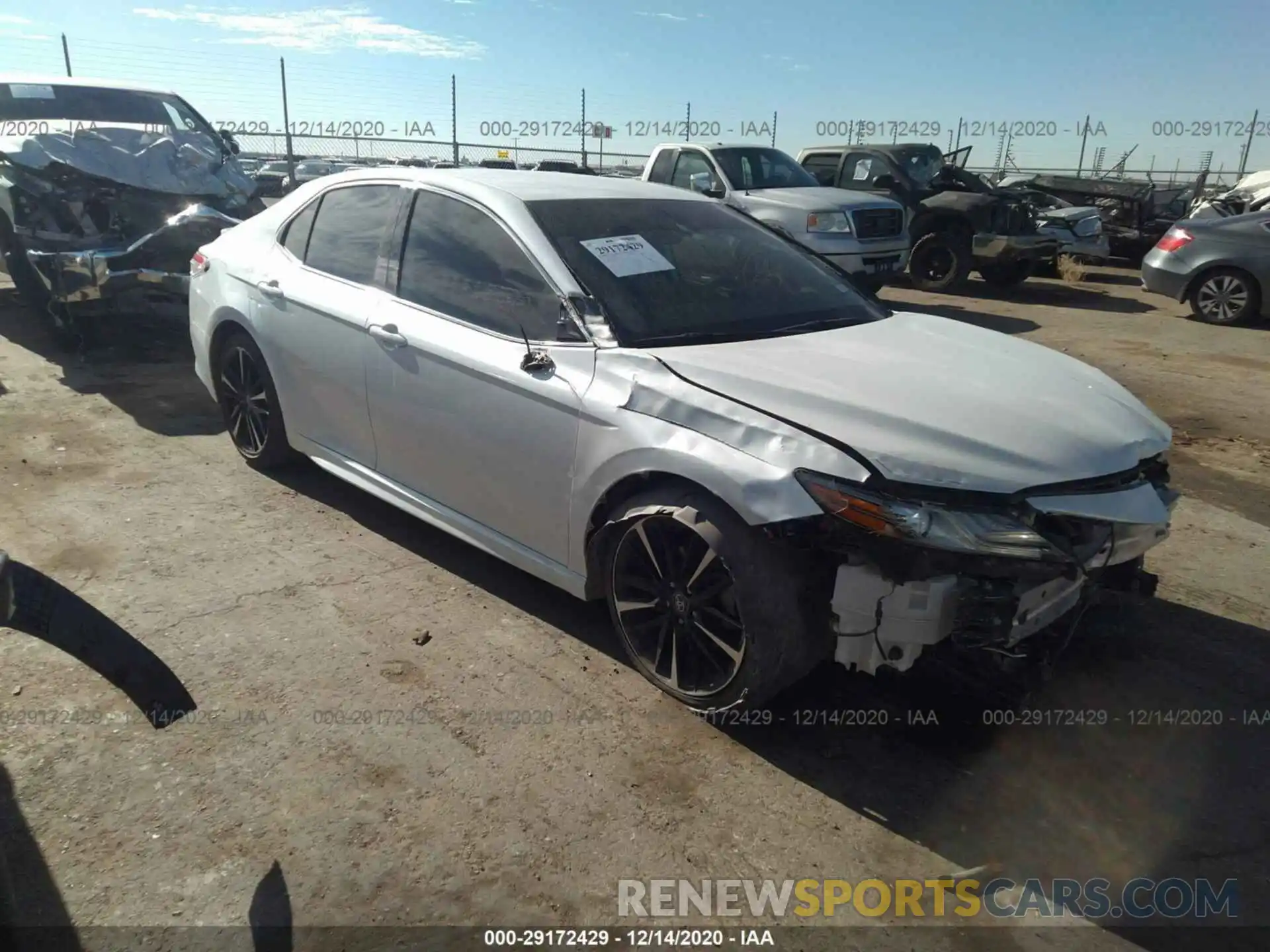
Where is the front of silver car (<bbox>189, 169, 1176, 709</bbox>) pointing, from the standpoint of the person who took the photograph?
facing the viewer and to the right of the viewer

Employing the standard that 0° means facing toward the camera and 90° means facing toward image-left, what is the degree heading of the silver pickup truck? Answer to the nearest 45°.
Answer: approximately 315°

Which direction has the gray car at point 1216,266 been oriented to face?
to the viewer's right

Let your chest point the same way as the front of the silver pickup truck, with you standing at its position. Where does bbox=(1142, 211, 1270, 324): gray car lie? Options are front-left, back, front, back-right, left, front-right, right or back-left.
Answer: front-left

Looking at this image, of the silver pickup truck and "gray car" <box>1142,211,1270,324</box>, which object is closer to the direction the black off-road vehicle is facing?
the gray car

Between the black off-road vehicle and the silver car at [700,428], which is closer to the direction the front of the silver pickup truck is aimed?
the silver car

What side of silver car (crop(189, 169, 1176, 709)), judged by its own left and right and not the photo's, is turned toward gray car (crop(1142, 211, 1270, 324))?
left

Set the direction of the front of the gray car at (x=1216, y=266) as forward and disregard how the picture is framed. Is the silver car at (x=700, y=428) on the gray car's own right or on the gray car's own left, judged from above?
on the gray car's own right

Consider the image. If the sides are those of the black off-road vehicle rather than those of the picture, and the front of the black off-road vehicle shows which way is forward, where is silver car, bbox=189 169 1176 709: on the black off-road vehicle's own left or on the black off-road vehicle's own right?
on the black off-road vehicle's own right

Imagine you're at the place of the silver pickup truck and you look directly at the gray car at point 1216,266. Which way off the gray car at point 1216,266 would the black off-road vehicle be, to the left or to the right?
left

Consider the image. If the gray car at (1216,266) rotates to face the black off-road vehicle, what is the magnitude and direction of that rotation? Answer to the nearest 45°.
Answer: approximately 180°

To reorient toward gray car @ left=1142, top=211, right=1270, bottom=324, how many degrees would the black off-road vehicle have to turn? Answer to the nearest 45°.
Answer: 0° — it already faces it

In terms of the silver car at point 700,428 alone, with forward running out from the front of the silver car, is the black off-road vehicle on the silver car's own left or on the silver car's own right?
on the silver car's own left

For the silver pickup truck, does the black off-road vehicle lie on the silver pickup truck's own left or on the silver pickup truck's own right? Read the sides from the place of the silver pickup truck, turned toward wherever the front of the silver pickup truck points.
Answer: on the silver pickup truck's own left

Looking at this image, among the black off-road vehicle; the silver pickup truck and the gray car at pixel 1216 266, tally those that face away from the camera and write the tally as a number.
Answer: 0

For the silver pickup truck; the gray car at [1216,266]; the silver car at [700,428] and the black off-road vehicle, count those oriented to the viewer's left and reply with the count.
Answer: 0

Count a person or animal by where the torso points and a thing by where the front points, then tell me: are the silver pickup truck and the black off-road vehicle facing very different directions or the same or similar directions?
same or similar directions
